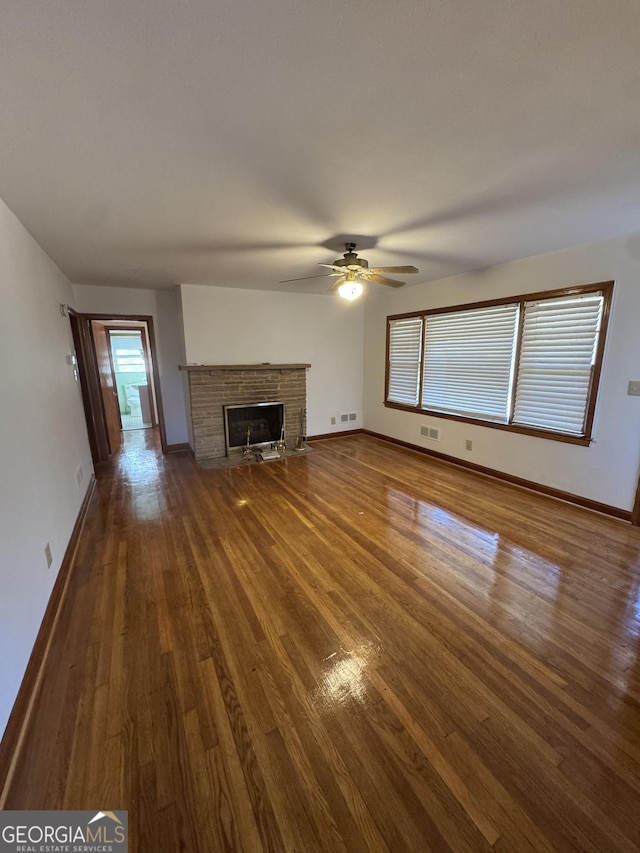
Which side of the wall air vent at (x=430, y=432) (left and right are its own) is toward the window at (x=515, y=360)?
left

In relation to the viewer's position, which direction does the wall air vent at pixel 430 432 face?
facing the viewer and to the left of the viewer

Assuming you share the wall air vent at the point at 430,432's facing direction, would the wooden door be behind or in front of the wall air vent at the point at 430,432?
in front

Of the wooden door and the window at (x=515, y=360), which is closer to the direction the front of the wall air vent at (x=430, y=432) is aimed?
the wooden door

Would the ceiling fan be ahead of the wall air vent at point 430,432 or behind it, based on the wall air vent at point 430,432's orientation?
ahead
